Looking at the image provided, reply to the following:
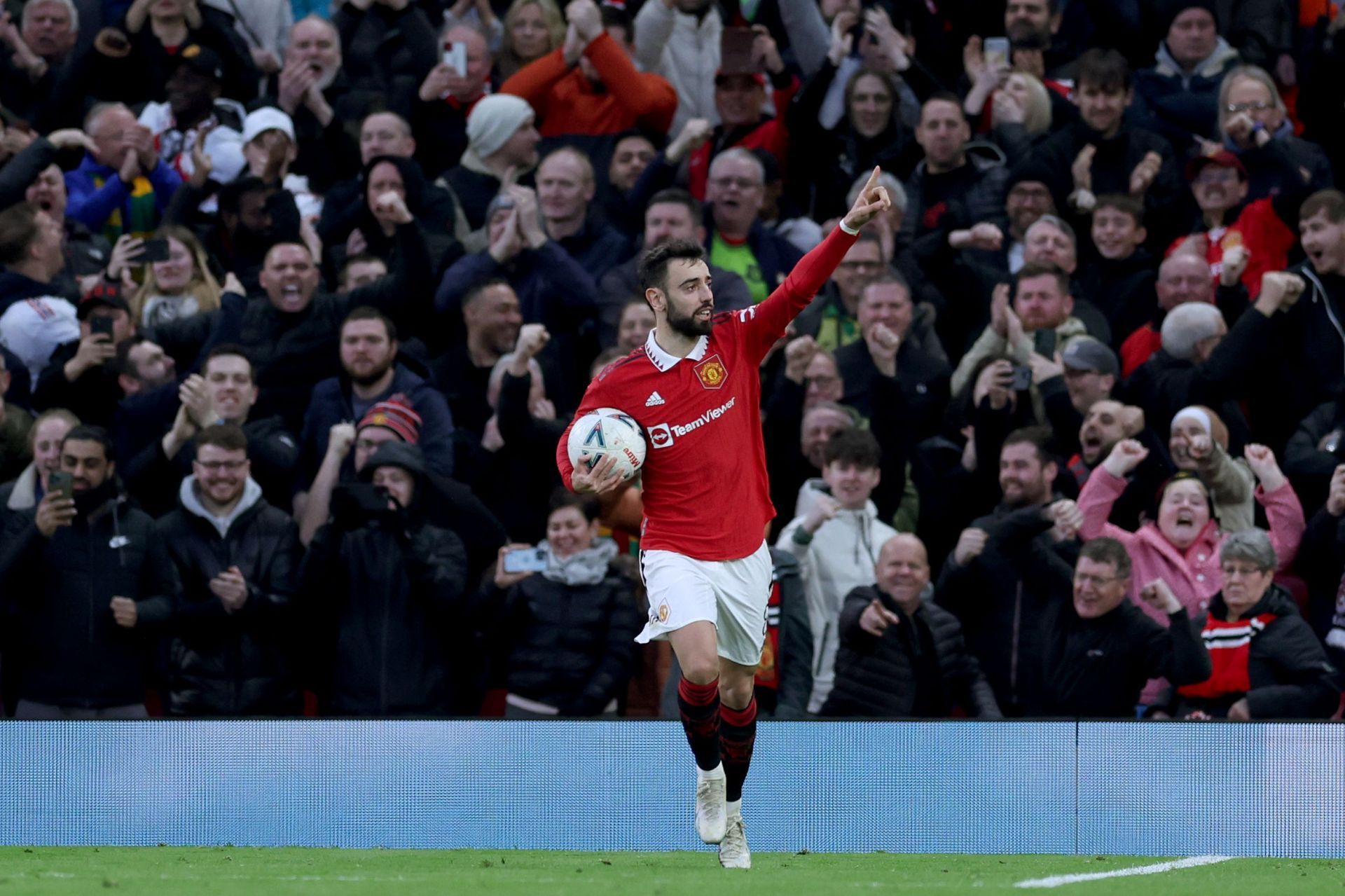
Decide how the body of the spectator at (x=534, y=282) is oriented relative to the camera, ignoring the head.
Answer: toward the camera

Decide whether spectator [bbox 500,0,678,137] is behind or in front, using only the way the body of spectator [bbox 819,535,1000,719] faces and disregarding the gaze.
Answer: behind

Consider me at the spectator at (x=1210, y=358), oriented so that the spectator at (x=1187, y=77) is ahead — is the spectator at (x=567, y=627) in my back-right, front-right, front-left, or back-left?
back-left

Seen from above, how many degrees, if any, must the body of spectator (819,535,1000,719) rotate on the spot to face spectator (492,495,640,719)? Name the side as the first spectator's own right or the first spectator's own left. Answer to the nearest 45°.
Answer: approximately 90° to the first spectator's own right

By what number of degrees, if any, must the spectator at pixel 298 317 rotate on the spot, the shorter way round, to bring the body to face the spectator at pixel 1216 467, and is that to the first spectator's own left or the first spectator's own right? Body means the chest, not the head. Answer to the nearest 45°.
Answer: approximately 45° to the first spectator's own left

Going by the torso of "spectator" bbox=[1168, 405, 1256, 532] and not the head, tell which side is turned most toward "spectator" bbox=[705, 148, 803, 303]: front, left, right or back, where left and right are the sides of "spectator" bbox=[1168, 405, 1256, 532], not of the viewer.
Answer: right

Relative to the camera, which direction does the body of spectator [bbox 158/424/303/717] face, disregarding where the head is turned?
toward the camera

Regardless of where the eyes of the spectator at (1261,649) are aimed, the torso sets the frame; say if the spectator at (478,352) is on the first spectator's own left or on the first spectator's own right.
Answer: on the first spectator's own right

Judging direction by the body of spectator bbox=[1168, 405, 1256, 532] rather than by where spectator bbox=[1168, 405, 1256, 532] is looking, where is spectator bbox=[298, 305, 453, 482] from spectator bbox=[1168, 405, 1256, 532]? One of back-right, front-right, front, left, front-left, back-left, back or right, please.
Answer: front-right

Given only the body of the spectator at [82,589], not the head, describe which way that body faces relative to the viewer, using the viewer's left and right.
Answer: facing the viewer
